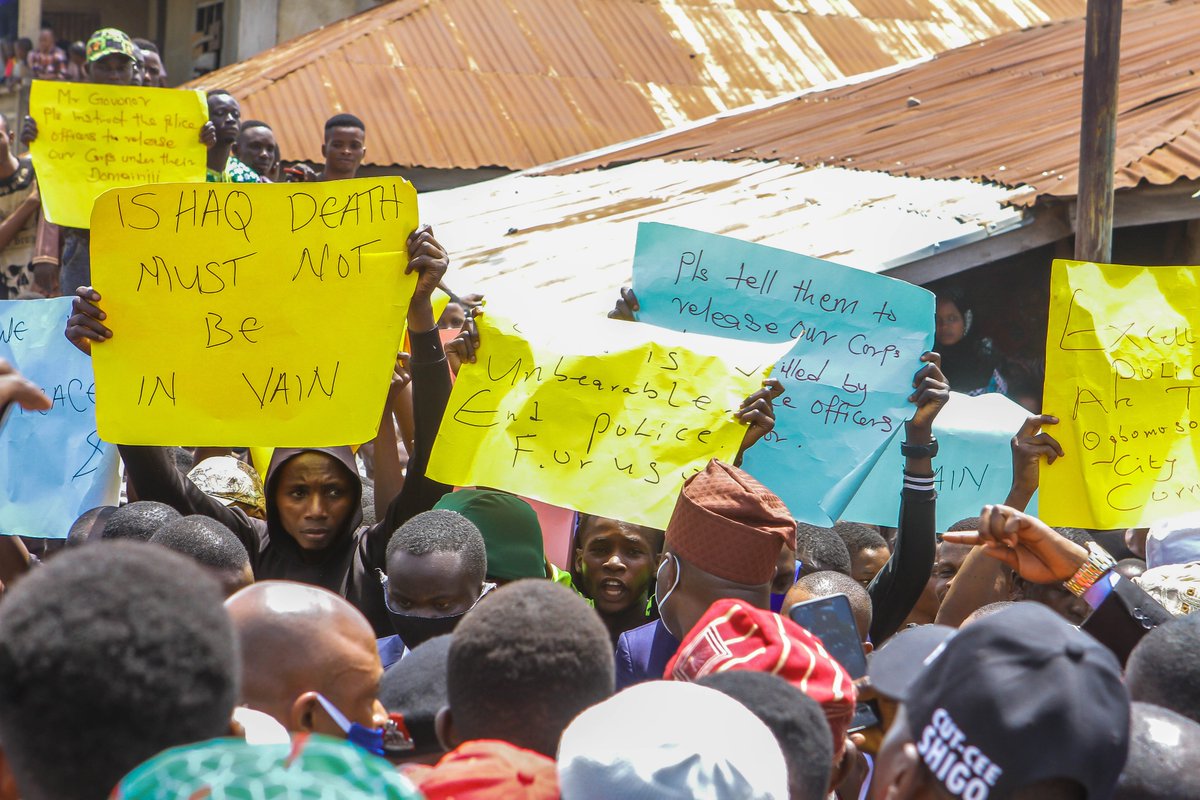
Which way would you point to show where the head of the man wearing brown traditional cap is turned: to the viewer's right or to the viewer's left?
to the viewer's left

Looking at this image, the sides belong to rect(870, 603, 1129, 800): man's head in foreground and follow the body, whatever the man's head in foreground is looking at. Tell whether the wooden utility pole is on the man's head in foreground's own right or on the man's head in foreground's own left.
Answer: on the man's head in foreground's own right

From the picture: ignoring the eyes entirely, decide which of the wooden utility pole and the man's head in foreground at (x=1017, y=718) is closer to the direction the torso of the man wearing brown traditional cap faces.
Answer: the wooden utility pole

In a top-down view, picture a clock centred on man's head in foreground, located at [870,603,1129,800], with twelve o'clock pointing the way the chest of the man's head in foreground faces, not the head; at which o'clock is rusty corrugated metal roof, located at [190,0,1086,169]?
The rusty corrugated metal roof is roughly at 1 o'clock from the man's head in foreground.

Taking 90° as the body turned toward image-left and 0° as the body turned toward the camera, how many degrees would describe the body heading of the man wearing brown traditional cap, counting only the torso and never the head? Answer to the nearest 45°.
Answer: approximately 135°

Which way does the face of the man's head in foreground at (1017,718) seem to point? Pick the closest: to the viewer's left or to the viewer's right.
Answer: to the viewer's left

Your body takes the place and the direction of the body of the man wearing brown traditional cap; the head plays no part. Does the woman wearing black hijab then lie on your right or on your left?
on your right

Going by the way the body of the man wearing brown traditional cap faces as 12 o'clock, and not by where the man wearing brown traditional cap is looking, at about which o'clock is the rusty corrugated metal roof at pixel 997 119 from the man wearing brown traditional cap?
The rusty corrugated metal roof is roughly at 2 o'clock from the man wearing brown traditional cap.
